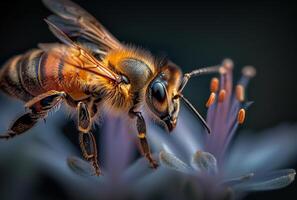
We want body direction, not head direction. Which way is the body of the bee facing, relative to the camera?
to the viewer's right

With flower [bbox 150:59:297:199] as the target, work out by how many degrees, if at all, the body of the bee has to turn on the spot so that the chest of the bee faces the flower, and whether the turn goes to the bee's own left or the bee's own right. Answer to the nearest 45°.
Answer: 0° — it already faces it
